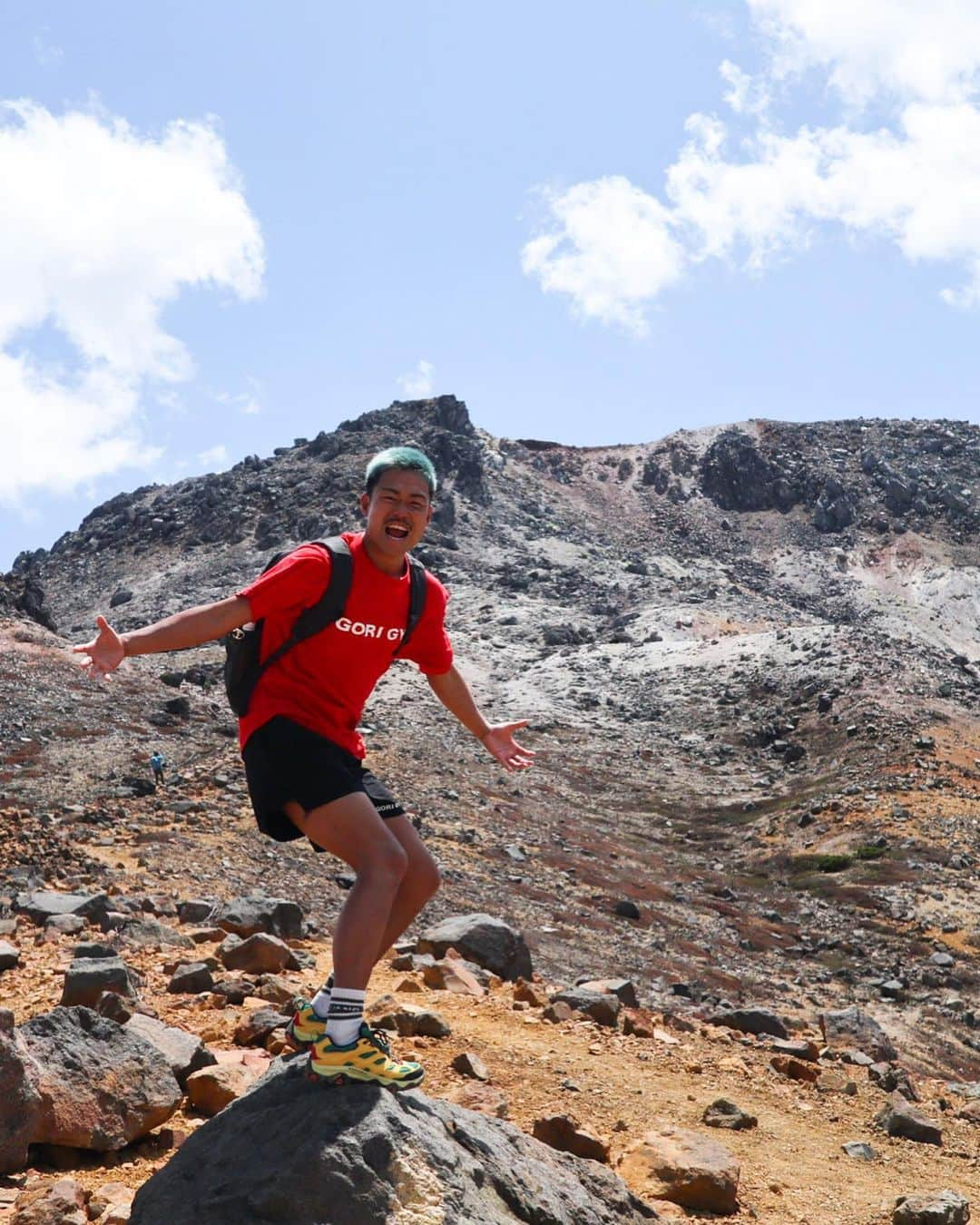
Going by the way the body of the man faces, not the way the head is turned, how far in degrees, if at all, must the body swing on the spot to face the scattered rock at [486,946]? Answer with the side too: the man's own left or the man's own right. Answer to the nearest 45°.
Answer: approximately 135° to the man's own left

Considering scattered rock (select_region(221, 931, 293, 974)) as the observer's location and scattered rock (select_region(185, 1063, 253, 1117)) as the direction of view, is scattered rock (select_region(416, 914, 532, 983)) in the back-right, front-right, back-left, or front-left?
back-left

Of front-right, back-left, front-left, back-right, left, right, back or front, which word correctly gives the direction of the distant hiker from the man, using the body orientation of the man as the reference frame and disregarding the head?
back-left

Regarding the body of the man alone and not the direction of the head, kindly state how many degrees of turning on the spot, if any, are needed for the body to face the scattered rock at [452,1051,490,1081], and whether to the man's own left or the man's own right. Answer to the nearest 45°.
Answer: approximately 135° to the man's own left

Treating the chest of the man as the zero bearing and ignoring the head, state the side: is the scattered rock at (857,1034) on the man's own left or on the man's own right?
on the man's own left

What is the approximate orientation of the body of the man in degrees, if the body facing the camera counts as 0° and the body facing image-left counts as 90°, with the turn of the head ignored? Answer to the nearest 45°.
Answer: approximately 315°
